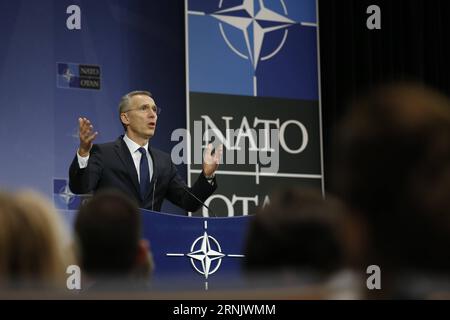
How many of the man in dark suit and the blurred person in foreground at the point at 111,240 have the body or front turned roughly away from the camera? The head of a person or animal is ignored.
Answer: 1

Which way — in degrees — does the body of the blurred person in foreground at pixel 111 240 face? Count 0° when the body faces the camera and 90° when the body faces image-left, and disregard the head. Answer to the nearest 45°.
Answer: approximately 180°

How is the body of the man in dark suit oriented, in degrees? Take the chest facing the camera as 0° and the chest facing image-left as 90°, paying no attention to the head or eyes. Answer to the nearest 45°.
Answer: approximately 315°

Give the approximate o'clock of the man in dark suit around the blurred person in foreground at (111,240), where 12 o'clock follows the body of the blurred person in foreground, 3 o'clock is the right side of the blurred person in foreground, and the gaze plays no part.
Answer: The man in dark suit is roughly at 12 o'clock from the blurred person in foreground.

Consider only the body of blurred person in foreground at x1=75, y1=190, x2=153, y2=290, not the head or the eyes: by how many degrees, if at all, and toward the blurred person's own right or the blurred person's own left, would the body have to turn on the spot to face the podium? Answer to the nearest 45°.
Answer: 0° — they already face it

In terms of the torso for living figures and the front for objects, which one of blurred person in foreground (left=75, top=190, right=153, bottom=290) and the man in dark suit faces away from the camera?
the blurred person in foreground
